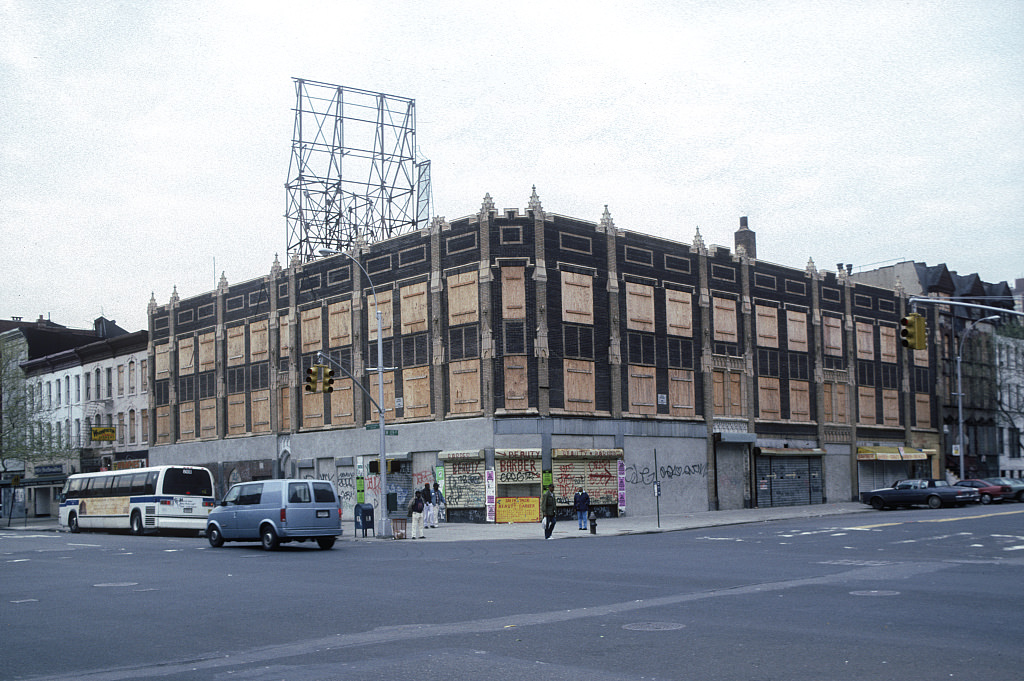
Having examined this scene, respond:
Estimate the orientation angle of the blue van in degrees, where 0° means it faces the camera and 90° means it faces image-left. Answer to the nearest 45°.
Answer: approximately 135°

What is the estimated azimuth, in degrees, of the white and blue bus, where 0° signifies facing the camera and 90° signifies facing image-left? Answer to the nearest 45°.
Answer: approximately 135°

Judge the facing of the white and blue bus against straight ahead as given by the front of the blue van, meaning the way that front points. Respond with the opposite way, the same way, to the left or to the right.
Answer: the same way

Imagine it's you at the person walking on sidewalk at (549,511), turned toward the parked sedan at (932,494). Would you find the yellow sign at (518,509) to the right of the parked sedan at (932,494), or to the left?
left

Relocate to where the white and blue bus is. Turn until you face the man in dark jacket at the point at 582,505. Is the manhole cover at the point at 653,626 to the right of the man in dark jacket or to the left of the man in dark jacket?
right

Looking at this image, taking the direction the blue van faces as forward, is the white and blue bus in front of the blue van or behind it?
in front
